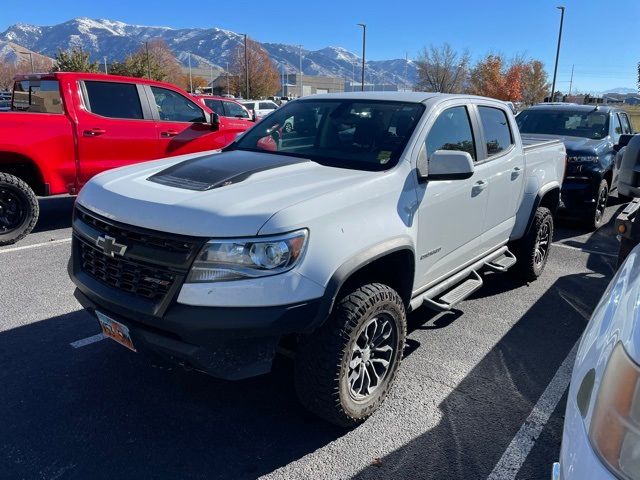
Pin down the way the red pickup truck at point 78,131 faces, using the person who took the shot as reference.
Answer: facing away from the viewer and to the right of the viewer

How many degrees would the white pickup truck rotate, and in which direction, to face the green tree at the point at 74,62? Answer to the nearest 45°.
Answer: approximately 90° to its right

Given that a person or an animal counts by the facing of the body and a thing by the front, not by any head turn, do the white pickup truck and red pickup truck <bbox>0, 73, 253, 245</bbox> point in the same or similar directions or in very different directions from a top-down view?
very different directions
